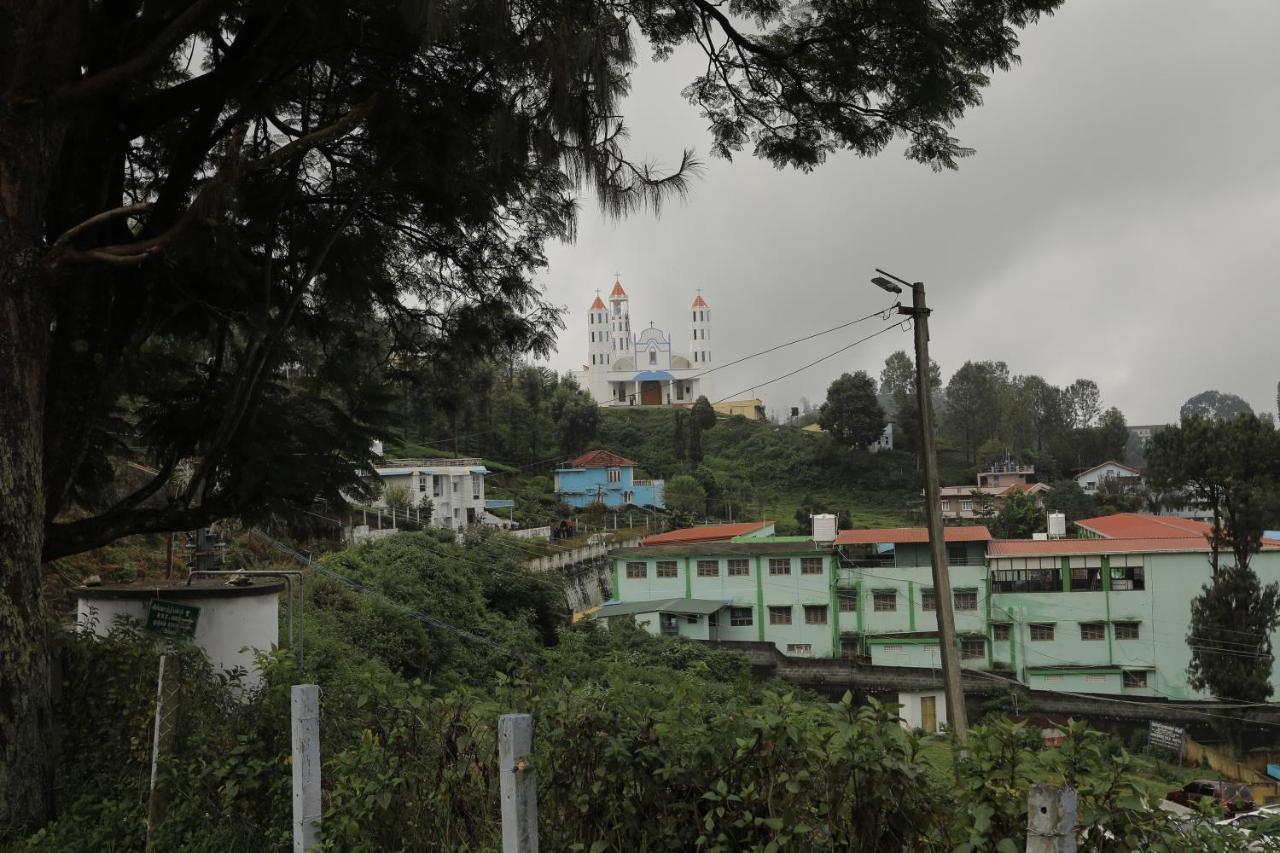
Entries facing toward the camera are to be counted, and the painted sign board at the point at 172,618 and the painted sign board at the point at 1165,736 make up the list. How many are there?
2

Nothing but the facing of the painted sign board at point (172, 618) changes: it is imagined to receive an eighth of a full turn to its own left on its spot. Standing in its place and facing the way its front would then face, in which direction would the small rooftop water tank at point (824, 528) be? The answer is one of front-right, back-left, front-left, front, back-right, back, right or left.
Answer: left

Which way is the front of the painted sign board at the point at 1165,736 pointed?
toward the camera

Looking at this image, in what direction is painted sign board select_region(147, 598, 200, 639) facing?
toward the camera

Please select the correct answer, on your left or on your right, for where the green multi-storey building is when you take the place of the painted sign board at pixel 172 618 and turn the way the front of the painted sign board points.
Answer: on your left

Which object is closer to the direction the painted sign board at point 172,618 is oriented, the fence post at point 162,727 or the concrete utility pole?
the fence post

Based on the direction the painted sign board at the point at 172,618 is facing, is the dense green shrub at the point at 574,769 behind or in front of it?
in front

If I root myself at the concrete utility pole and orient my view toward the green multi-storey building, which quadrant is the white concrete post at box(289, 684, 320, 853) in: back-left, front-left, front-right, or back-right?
back-left

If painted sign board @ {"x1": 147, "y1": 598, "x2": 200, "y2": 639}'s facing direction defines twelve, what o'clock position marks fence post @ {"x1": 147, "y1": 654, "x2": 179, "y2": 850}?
The fence post is roughly at 12 o'clock from the painted sign board.

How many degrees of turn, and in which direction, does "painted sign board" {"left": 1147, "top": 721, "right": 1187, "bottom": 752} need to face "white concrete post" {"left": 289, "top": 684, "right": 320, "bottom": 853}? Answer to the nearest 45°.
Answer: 0° — it already faces it

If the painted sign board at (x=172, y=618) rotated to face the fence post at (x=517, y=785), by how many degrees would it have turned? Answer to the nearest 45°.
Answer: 0° — it already faces it

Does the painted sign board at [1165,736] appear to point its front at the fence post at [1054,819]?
yes
